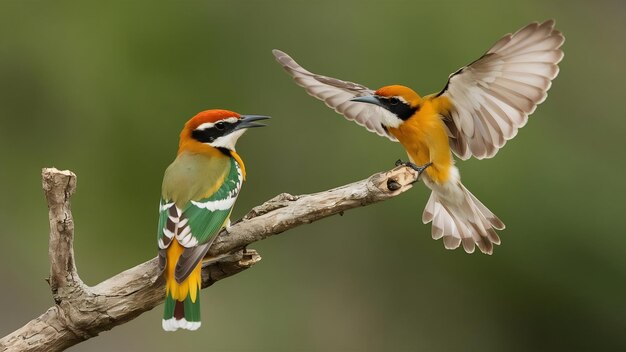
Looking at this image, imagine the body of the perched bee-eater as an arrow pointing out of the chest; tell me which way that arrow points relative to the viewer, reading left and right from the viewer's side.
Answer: facing away from the viewer and to the right of the viewer

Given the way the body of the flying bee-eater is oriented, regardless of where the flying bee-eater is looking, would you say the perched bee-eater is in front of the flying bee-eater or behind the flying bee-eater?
in front

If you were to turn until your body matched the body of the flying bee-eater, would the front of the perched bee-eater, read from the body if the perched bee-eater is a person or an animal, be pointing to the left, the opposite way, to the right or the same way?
the opposite way

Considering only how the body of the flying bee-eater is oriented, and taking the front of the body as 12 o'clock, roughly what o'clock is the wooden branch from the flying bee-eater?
The wooden branch is roughly at 1 o'clock from the flying bee-eater.

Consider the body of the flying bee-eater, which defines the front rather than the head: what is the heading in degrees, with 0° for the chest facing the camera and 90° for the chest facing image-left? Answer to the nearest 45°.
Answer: approximately 45°
